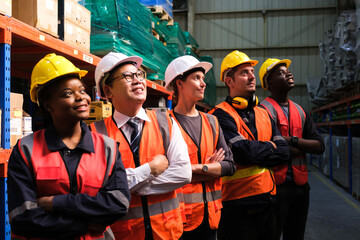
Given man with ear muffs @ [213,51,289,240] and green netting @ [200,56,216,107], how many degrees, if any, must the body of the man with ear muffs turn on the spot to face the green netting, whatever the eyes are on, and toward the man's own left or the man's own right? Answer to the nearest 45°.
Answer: approximately 135° to the man's own left

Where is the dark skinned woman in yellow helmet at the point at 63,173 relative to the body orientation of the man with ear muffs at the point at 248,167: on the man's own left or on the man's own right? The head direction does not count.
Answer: on the man's own right

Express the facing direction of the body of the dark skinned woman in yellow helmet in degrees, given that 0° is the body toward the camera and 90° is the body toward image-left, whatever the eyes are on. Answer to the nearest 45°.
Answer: approximately 315°

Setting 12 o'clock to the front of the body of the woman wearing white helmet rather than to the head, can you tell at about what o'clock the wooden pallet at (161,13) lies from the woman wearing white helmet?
The wooden pallet is roughly at 7 o'clock from the woman wearing white helmet.

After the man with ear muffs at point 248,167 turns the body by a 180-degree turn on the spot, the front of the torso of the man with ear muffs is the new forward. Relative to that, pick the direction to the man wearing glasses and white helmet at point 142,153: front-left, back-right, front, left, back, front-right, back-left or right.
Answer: left

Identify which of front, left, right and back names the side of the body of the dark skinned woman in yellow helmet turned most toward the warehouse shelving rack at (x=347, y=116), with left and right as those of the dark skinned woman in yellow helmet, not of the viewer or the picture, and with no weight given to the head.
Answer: left

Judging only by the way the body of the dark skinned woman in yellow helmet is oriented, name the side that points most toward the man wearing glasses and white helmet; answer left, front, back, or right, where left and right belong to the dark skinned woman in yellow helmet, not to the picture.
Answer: left
